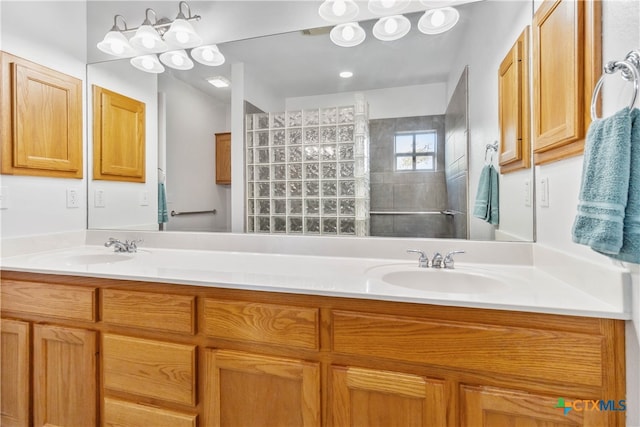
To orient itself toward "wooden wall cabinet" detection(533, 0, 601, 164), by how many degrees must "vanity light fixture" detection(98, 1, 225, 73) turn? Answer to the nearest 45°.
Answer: approximately 90° to its left

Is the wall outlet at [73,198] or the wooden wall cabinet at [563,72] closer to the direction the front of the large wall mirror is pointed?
the wooden wall cabinet

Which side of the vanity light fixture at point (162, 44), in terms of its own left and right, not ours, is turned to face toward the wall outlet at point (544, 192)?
left

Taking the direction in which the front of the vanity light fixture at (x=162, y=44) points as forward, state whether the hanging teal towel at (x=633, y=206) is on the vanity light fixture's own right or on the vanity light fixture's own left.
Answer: on the vanity light fixture's own left

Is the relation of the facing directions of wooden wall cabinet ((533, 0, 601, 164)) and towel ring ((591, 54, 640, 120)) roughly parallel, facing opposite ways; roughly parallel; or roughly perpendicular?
roughly parallel

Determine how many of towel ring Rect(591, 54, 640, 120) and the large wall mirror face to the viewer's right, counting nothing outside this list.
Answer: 0

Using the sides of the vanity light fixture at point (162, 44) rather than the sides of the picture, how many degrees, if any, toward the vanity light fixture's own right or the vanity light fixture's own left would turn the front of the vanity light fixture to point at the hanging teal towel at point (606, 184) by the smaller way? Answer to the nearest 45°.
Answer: approximately 90° to the vanity light fixture's own left

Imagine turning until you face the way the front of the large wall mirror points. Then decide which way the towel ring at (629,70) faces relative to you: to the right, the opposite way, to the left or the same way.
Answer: to the right

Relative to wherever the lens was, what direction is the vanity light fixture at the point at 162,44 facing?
facing the viewer and to the left of the viewer

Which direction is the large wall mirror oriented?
toward the camera

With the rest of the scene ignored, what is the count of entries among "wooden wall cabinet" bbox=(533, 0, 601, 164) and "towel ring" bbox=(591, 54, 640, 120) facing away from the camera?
0

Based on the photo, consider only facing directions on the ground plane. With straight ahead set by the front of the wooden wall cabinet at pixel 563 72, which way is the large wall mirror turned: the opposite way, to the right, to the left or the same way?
to the left

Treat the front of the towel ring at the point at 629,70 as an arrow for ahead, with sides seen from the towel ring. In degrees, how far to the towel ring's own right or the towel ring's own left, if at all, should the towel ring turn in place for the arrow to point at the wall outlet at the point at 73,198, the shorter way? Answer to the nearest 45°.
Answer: approximately 45° to the towel ring's own right
